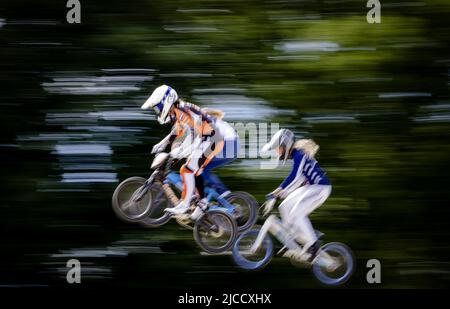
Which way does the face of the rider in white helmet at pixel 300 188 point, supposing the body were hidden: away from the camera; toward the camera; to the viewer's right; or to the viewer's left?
to the viewer's left

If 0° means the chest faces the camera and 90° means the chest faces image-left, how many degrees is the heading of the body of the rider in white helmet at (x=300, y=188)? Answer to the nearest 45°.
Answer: approximately 90°

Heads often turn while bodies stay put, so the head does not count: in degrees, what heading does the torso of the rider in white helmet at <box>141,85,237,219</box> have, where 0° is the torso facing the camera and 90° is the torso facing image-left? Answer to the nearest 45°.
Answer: approximately 90°
